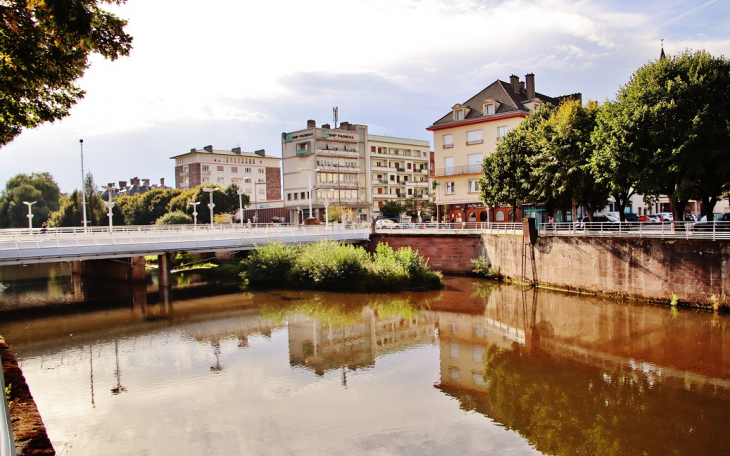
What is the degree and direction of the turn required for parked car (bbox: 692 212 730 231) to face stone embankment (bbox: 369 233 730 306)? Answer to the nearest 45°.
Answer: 0° — it already faces it

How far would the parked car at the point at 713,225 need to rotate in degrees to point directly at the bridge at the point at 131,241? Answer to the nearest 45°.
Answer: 0° — it already faces it

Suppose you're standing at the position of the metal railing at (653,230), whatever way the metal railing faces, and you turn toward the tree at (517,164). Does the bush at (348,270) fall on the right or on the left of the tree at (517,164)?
left

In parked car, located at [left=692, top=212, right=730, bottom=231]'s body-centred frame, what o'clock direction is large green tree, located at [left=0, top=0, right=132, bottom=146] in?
The large green tree is roughly at 10 o'clock from the parked car.

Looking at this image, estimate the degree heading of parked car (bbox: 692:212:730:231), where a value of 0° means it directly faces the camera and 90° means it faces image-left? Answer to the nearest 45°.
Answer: approximately 90°

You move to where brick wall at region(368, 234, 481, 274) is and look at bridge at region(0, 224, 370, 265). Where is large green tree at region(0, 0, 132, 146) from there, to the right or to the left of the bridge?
left

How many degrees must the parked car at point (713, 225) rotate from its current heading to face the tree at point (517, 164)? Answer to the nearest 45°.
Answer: approximately 45° to its right

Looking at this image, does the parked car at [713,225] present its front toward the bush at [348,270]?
yes
